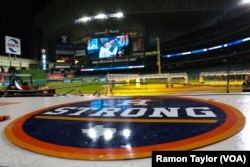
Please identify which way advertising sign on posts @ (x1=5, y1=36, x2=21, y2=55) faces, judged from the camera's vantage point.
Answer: facing the viewer and to the right of the viewer
